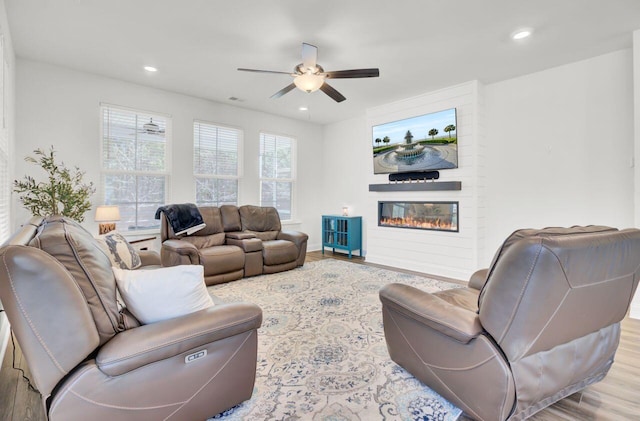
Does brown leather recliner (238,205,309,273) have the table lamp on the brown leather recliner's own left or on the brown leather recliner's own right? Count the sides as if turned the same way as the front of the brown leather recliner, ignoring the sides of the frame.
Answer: on the brown leather recliner's own right

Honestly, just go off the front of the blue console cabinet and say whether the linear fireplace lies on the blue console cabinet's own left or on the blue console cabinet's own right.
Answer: on the blue console cabinet's own left

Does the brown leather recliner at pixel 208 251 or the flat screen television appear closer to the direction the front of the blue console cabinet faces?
the brown leather recliner

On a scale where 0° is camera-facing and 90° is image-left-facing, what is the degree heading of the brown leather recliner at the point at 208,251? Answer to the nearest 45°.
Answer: approximately 315°

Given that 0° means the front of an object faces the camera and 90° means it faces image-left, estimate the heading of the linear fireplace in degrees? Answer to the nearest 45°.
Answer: approximately 45°

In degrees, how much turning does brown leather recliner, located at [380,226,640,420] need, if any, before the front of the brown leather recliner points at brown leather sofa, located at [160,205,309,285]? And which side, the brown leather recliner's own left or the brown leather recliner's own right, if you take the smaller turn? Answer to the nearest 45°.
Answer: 0° — it already faces it

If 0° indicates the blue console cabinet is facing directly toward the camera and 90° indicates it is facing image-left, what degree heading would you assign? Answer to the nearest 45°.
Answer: approximately 45°

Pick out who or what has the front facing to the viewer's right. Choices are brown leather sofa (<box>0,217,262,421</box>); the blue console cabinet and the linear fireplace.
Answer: the brown leather sofa

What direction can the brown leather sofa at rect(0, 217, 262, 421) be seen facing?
to the viewer's right

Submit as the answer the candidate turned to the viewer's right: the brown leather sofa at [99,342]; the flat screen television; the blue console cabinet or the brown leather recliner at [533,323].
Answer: the brown leather sofa

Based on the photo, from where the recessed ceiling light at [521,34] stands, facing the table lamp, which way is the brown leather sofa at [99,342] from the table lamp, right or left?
left
